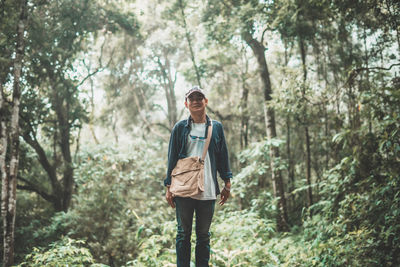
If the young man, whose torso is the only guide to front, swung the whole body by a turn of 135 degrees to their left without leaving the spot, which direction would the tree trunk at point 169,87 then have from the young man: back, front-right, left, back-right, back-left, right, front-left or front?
front-left

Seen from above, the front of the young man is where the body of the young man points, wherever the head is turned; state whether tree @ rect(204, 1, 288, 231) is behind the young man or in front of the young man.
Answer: behind

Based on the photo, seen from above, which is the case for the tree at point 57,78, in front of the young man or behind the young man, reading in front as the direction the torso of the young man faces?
behind

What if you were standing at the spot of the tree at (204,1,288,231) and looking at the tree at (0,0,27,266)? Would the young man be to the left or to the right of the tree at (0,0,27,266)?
left

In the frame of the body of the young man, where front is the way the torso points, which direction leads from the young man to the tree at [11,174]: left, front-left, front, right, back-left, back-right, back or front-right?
back-right

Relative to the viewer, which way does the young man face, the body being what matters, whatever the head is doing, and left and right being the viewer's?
facing the viewer

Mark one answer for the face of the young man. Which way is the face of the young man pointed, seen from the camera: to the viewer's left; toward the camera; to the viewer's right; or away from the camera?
toward the camera

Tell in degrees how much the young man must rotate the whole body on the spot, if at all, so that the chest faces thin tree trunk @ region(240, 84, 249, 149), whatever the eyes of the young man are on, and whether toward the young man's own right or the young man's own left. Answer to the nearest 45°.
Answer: approximately 180°
